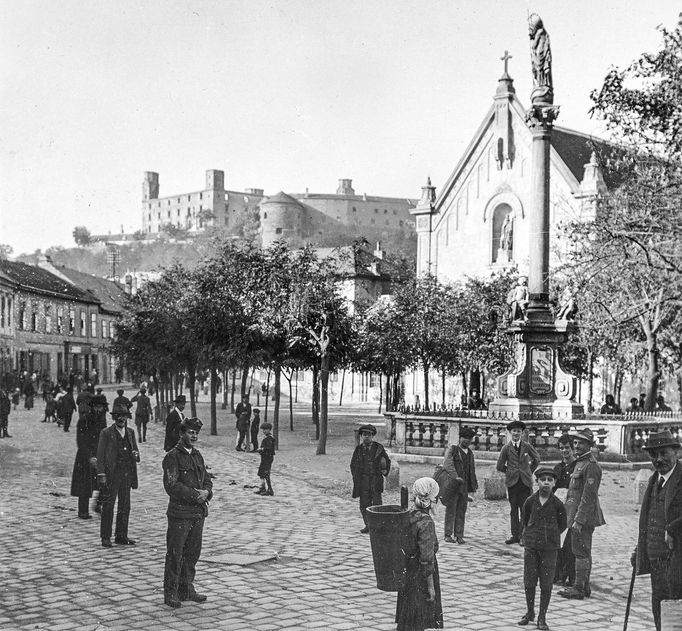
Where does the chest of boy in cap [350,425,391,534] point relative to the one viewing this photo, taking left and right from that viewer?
facing the viewer

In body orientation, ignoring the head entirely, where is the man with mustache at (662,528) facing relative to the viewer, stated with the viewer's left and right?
facing the viewer and to the left of the viewer

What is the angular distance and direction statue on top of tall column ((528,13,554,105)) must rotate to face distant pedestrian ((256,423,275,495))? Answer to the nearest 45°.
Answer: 0° — it already faces them

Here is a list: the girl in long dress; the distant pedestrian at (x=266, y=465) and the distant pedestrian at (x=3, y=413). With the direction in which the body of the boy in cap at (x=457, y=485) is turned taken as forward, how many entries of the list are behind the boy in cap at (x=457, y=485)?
2

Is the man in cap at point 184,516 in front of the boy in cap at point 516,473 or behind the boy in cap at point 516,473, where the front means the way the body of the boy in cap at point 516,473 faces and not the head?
in front

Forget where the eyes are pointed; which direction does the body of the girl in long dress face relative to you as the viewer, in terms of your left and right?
facing away from the viewer and to the right of the viewer

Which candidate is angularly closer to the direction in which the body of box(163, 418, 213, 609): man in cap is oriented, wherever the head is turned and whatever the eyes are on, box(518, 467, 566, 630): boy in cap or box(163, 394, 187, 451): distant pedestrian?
the boy in cap

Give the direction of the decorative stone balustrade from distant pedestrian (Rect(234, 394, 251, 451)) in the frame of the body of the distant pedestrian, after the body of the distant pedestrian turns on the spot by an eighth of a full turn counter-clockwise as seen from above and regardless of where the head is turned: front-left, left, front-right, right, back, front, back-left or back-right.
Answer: front

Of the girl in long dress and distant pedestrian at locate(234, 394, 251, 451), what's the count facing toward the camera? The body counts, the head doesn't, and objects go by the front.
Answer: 1

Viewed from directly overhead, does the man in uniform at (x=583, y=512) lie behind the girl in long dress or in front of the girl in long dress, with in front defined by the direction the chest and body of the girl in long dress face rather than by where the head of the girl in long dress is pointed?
in front

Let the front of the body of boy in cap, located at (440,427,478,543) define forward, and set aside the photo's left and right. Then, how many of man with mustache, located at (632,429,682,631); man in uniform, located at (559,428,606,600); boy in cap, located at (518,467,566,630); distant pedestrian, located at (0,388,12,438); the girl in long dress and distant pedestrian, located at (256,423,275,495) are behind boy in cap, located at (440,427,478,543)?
2
